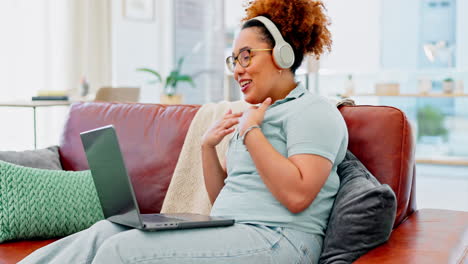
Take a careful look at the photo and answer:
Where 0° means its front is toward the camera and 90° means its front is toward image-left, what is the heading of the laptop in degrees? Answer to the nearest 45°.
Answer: approximately 270°

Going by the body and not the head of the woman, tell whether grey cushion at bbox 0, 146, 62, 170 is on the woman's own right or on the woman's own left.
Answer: on the woman's own right

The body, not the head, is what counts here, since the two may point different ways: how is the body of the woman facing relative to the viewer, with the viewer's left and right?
facing to the left of the viewer

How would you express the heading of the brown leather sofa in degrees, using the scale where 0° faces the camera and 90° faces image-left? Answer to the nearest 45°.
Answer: approximately 0°
